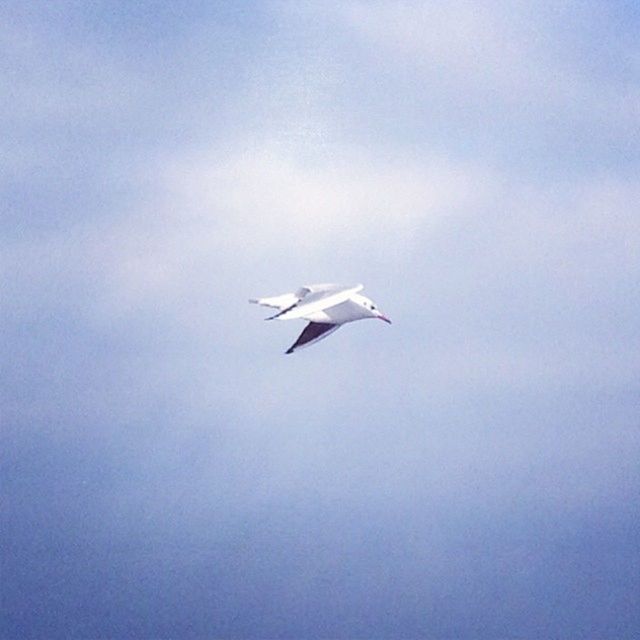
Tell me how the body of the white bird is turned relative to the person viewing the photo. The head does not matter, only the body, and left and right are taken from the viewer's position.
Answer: facing to the right of the viewer
